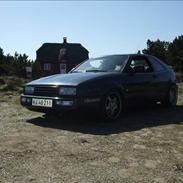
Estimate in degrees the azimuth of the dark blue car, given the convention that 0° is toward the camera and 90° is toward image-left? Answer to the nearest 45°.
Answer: approximately 45°
